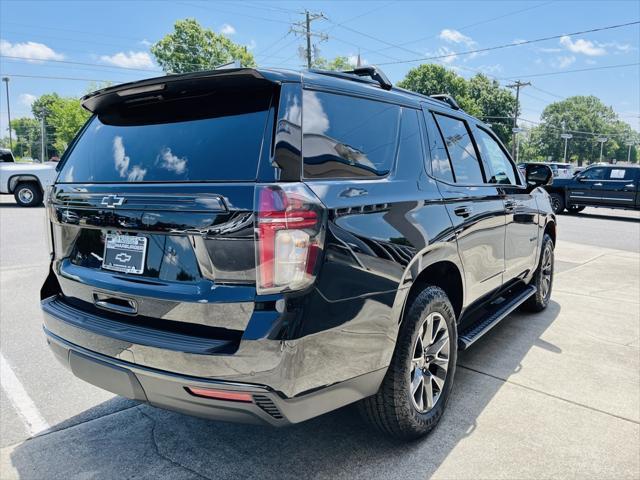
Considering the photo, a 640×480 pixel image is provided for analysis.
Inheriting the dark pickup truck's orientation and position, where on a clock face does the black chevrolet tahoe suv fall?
The black chevrolet tahoe suv is roughly at 9 o'clock from the dark pickup truck.

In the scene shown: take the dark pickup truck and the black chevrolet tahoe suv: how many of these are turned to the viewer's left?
1

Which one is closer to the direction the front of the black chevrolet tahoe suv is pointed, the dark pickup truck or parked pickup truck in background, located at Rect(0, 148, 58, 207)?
the dark pickup truck

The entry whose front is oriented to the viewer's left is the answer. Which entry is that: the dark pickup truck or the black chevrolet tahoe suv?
the dark pickup truck

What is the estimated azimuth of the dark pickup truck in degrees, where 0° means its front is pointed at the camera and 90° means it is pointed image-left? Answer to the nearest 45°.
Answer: approximately 90°

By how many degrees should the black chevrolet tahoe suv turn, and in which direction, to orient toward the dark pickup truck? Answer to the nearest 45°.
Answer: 0° — it already faces it

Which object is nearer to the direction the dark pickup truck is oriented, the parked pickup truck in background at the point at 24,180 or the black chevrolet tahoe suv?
the parked pickup truck in background

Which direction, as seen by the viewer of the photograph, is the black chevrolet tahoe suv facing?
facing away from the viewer and to the right of the viewer

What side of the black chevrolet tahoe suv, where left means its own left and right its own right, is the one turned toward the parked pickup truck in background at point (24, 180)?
left

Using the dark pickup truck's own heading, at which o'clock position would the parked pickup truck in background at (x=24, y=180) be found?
The parked pickup truck in background is roughly at 11 o'clock from the dark pickup truck.
